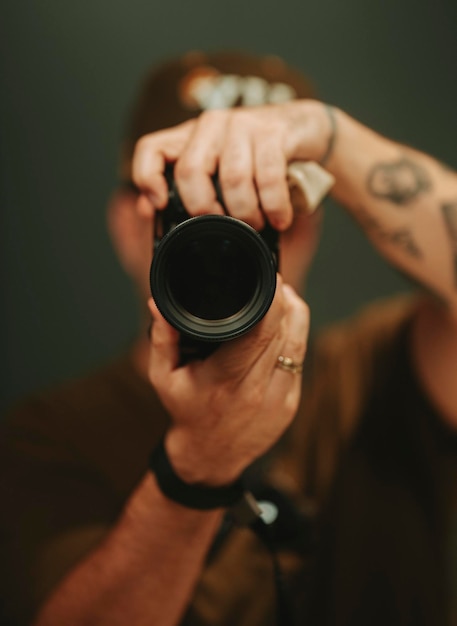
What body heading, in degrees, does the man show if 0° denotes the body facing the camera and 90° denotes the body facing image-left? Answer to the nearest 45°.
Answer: approximately 0°
